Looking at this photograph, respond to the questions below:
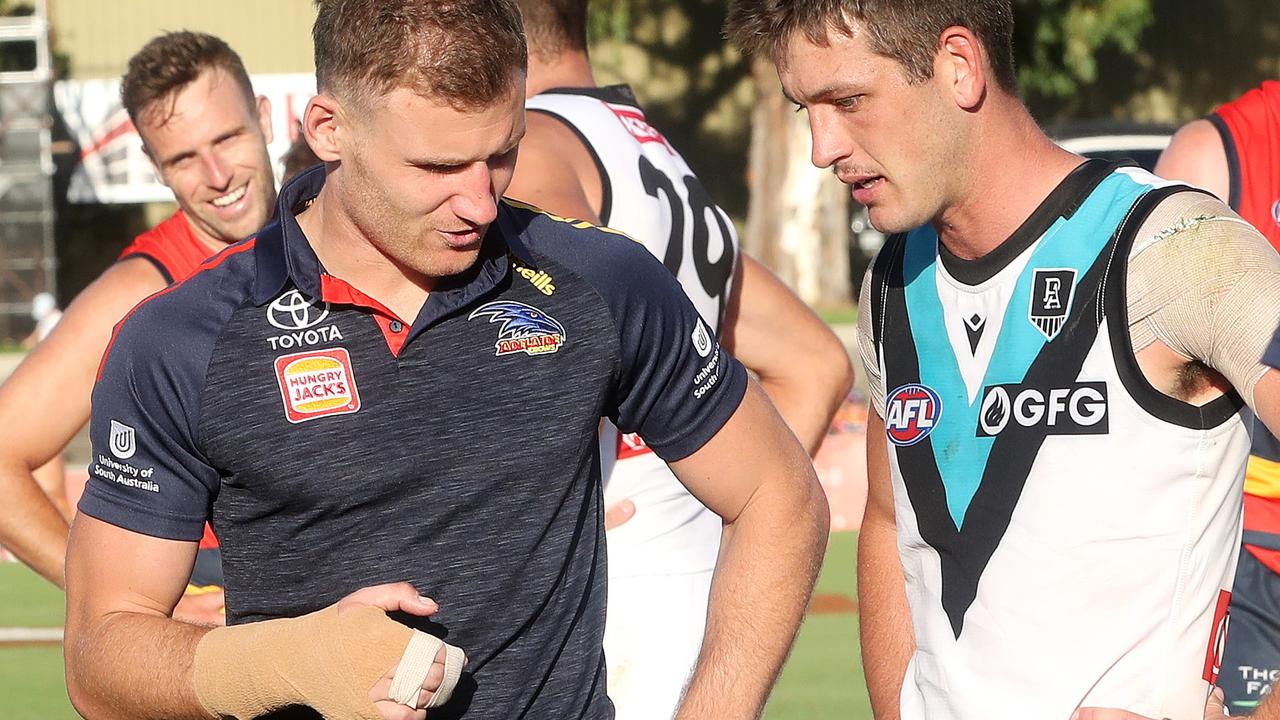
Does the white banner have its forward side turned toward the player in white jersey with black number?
yes

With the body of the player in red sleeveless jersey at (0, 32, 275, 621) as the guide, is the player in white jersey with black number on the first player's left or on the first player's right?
on the first player's left

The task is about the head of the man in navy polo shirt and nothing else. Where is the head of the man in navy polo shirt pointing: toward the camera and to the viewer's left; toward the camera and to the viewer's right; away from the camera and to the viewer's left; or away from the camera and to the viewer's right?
toward the camera and to the viewer's right

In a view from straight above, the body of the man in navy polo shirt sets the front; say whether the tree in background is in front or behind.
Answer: behind

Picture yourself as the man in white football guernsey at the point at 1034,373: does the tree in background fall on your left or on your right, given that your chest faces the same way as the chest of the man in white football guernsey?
on your right

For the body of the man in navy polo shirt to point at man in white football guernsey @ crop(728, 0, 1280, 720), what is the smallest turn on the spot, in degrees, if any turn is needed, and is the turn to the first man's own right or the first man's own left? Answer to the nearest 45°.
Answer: approximately 90° to the first man's own left

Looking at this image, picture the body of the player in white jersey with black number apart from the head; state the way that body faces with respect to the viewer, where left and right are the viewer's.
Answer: facing away from the viewer and to the left of the viewer

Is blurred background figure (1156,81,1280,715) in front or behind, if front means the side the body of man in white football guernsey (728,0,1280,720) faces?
behind

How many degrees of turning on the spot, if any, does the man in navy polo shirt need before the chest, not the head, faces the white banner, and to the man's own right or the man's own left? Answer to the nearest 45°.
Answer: approximately 180°

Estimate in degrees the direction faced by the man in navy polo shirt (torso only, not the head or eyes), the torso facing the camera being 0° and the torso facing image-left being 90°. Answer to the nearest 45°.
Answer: approximately 0°
